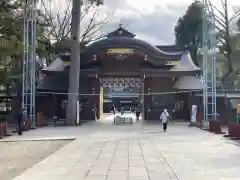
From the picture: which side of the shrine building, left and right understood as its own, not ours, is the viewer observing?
front

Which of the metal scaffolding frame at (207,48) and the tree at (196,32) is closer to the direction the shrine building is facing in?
the metal scaffolding frame

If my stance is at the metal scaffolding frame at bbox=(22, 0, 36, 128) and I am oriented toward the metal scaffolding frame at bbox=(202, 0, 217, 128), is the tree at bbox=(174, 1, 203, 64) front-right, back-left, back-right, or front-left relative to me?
front-left

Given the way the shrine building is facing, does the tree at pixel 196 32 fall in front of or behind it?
behind

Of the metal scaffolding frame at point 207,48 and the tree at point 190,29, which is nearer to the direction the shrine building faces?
the metal scaffolding frame

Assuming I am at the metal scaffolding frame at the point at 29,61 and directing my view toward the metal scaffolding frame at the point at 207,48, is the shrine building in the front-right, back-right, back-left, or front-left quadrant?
front-left

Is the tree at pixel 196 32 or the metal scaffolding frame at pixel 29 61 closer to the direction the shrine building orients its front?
the metal scaffolding frame

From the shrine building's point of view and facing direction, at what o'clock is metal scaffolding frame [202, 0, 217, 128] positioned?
The metal scaffolding frame is roughly at 11 o'clock from the shrine building.

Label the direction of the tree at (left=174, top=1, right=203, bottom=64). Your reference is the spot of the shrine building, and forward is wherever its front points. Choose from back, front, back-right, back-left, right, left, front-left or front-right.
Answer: back-left

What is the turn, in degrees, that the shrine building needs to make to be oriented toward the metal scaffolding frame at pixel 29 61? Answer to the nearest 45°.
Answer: approximately 45° to its right
